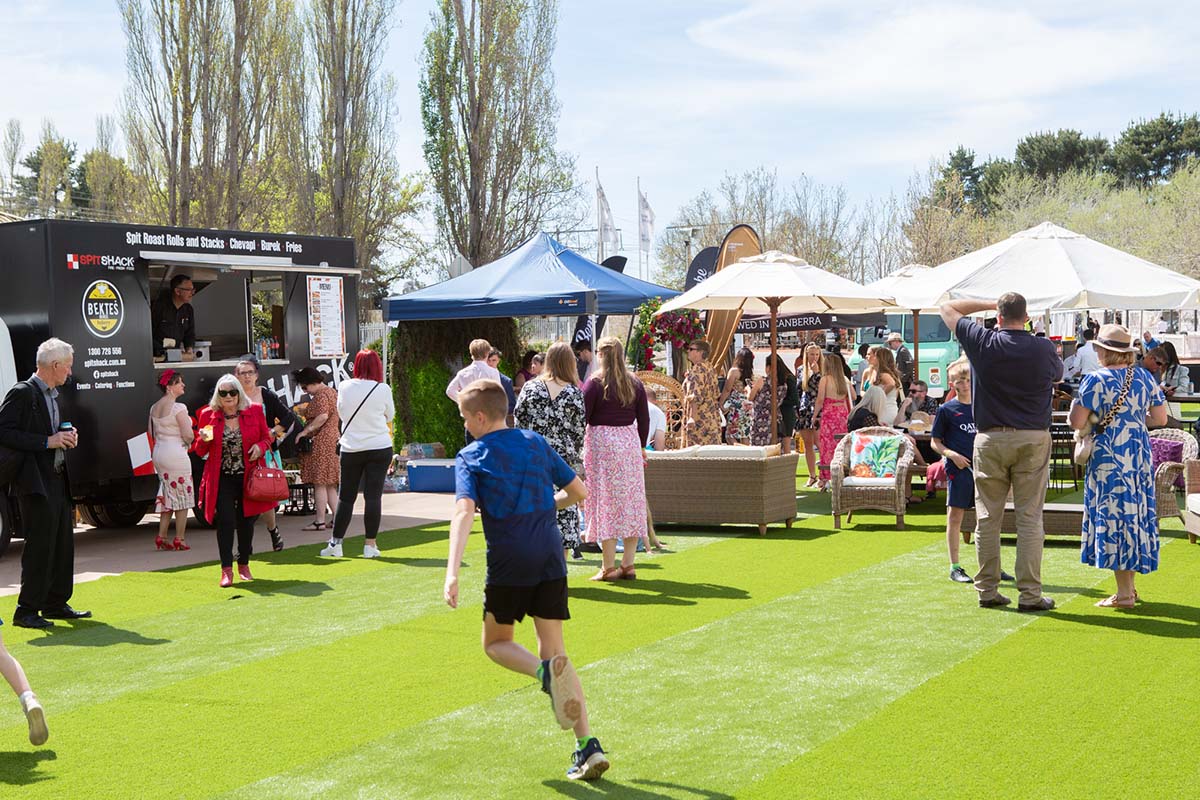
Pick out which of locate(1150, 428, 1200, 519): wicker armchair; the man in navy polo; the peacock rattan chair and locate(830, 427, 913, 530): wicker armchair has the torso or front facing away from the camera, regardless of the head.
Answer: the man in navy polo

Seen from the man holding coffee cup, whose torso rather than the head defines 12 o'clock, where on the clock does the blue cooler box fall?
The blue cooler box is roughly at 10 o'clock from the man holding coffee cup.

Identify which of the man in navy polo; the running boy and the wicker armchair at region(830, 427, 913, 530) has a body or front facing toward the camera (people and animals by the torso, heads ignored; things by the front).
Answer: the wicker armchair

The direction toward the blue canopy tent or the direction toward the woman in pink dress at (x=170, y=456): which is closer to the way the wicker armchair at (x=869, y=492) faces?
the woman in pink dress

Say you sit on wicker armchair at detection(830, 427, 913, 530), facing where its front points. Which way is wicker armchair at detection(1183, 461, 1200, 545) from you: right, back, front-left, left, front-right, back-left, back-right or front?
front-left

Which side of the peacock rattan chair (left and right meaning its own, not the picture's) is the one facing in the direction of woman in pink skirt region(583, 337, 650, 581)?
front

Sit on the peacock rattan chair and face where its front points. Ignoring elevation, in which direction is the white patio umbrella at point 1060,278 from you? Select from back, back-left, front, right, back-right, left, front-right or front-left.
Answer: front-left

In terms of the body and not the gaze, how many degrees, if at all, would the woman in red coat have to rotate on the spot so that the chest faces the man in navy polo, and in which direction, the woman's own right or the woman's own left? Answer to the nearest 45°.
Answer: approximately 45° to the woman's own left

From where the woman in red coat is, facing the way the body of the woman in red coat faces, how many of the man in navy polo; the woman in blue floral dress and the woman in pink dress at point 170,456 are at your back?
1

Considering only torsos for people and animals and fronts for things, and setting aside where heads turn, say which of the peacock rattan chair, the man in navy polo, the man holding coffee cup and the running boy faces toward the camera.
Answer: the peacock rattan chair

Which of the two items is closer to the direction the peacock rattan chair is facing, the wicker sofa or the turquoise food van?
the wicker sofa

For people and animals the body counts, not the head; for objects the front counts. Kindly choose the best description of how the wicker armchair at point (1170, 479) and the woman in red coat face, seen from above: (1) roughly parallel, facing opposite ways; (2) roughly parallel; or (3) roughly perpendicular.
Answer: roughly perpendicular

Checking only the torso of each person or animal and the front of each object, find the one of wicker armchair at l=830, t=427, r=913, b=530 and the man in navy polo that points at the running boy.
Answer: the wicker armchair
